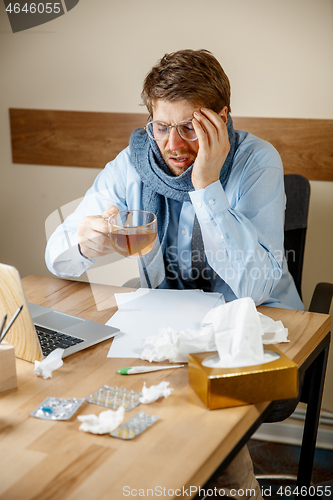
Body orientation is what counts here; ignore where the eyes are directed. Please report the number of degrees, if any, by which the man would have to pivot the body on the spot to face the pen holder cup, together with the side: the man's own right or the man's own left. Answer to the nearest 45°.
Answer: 0° — they already face it

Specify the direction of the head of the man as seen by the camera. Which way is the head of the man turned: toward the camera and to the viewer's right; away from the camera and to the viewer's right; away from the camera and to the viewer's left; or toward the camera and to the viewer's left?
toward the camera and to the viewer's left

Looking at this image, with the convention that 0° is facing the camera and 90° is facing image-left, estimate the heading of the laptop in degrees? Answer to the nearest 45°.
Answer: approximately 225°

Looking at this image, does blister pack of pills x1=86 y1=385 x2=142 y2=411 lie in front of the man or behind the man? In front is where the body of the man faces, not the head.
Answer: in front

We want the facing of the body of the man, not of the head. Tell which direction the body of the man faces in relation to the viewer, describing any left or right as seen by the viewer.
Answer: facing the viewer and to the left of the viewer

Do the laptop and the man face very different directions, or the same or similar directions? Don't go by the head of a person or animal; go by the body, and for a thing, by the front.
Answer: very different directions

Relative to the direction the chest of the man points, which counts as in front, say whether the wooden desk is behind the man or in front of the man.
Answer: in front

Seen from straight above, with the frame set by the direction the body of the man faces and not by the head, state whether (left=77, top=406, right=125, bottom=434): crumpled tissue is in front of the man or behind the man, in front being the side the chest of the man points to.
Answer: in front
